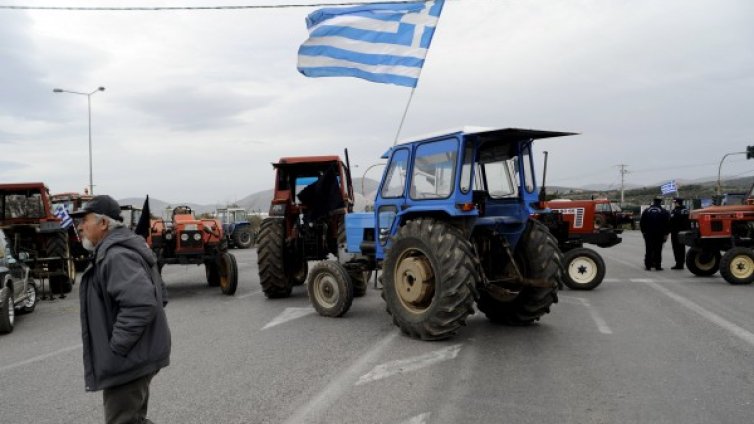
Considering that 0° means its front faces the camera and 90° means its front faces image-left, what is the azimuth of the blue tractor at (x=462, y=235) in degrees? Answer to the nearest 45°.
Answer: approximately 135°

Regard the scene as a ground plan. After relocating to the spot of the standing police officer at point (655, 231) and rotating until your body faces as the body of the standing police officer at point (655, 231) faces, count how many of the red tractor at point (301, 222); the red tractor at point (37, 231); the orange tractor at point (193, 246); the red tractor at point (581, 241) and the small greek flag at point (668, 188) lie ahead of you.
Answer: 1

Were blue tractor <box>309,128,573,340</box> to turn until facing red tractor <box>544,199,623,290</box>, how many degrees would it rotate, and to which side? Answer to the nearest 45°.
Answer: approximately 90° to its right

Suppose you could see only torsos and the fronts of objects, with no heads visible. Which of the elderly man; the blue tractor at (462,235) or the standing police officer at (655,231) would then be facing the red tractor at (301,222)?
the blue tractor

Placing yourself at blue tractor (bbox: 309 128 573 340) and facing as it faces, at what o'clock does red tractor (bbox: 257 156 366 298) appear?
The red tractor is roughly at 12 o'clock from the blue tractor.

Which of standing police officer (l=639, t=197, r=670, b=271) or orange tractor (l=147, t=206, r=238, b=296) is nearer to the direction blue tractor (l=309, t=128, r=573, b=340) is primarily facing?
the orange tractor
